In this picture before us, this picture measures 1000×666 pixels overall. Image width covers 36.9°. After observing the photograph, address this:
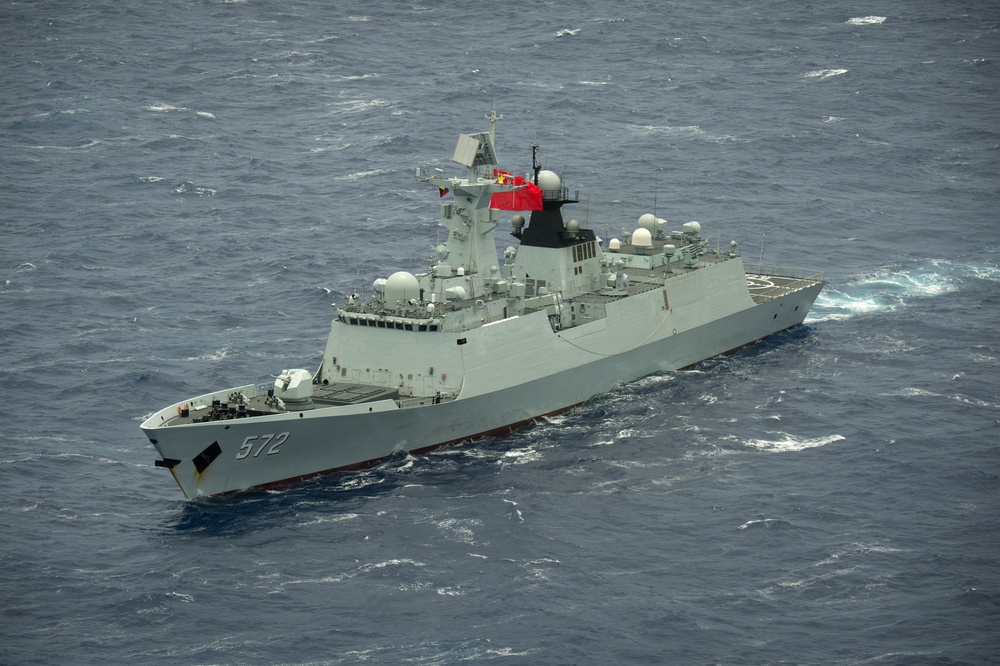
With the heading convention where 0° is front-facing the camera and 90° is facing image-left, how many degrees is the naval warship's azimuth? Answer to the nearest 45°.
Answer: approximately 45°
